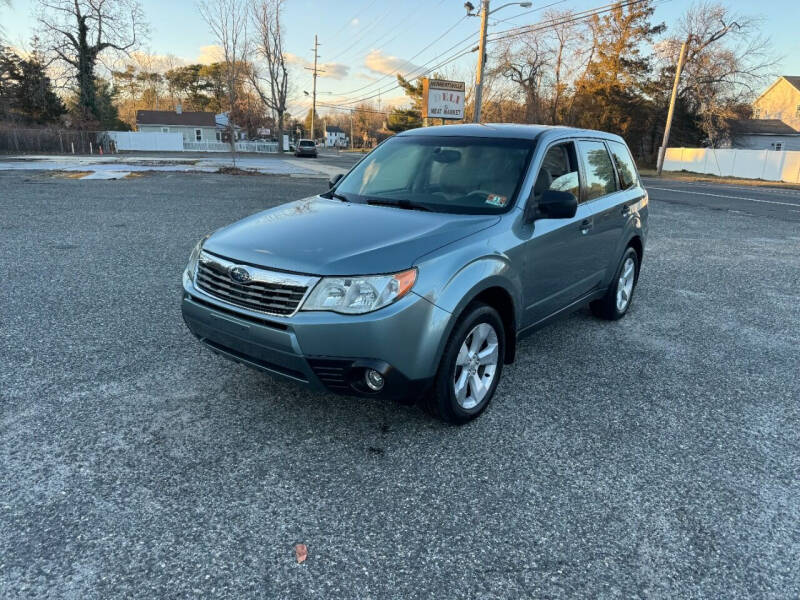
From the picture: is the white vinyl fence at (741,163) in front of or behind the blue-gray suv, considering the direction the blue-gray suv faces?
behind

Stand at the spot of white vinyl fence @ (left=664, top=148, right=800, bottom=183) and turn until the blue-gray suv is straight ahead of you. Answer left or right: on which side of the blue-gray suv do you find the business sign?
right

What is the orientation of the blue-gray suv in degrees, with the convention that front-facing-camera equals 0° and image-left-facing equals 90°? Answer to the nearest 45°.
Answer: approximately 45°

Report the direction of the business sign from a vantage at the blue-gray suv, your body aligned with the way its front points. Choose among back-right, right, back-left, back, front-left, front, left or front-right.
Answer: back-right
